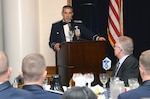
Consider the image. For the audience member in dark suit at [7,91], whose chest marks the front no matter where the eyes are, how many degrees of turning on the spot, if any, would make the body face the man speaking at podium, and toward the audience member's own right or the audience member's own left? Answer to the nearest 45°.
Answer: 0° — they already face them

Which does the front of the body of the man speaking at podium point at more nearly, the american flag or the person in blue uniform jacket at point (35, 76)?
the person in blue uniform jacket

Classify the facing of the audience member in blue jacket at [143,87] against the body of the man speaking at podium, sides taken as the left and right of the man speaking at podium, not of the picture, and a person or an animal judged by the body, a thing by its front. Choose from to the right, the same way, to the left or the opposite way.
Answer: the opposite way

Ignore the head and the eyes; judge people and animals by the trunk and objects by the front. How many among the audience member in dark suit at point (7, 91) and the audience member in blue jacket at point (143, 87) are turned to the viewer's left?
0

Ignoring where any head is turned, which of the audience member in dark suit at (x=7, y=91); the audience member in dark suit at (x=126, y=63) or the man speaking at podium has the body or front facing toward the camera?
the man speaking at podium

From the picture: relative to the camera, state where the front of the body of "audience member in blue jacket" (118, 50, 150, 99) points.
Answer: away from the camera

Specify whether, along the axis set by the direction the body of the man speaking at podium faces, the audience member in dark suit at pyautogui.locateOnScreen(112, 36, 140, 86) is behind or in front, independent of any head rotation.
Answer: in front

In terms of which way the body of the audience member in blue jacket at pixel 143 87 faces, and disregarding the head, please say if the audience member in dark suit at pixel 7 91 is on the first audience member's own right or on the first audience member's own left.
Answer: on the first audience member's own left

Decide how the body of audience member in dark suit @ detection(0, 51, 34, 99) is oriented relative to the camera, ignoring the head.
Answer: away from the camera

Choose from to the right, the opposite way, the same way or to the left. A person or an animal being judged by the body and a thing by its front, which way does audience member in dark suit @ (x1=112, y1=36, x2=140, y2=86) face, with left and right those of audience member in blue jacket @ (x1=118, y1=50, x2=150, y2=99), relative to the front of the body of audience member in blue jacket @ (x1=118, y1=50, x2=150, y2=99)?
to the left

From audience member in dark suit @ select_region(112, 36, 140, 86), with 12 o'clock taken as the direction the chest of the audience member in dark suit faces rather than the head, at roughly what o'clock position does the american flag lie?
The american flag is roughly at 3 o'clock from the audience member in dark suit.

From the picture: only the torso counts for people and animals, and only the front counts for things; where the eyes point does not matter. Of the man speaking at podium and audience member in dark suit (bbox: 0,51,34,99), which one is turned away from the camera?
the audience member in dark suit

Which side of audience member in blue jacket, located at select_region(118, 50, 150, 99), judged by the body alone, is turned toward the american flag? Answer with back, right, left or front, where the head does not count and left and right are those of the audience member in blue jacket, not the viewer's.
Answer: front

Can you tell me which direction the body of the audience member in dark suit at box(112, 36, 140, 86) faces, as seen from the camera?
to the viewer's left

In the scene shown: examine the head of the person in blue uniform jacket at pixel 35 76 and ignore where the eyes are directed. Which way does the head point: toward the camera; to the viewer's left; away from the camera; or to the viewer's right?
away from the camera

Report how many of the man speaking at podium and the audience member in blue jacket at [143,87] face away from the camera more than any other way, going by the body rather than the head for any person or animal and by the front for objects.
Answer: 1
